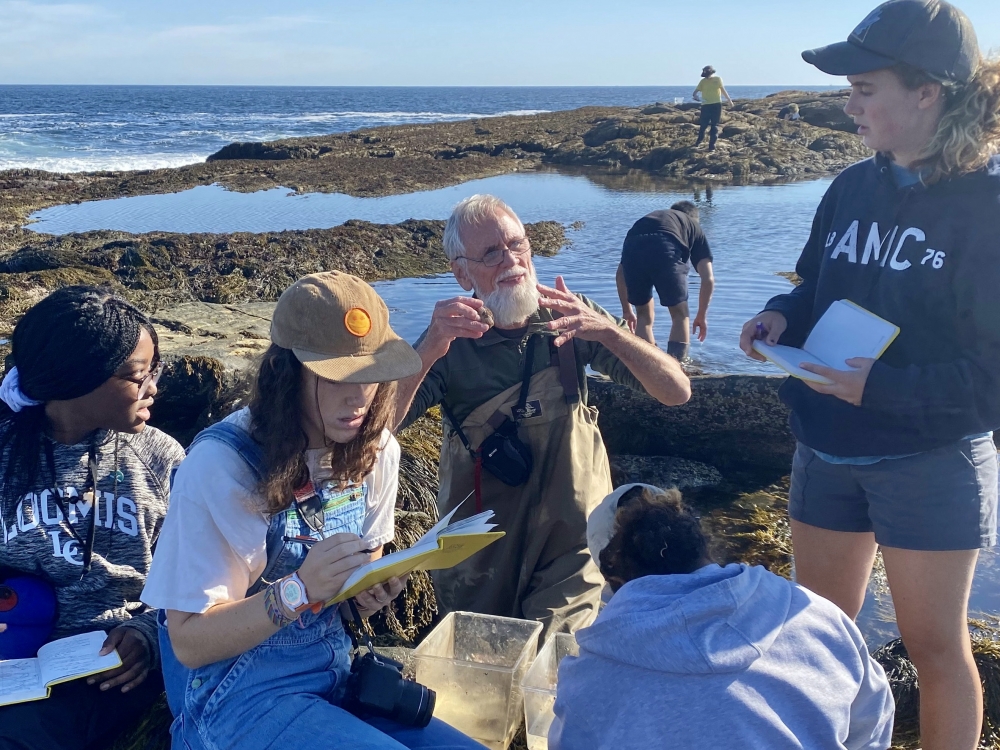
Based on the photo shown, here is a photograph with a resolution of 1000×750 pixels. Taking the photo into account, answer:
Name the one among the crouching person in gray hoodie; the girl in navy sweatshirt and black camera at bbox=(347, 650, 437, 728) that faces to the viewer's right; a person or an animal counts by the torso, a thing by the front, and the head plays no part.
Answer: the black camera

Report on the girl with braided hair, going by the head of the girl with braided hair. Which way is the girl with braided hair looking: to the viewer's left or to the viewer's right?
to the viewer's right

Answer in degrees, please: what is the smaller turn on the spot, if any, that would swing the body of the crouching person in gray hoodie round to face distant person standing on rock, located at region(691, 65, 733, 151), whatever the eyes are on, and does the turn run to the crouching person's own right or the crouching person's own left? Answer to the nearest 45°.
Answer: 0° — they already face them

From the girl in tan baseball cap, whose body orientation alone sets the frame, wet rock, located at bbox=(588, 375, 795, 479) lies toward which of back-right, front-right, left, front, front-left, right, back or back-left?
left

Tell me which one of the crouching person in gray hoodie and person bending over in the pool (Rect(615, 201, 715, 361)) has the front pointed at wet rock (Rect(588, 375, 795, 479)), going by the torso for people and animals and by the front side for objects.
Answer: the crouching person in gray hoodie

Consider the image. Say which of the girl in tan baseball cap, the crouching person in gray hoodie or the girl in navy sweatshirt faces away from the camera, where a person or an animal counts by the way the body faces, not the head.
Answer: the crouching person in gray hoodie

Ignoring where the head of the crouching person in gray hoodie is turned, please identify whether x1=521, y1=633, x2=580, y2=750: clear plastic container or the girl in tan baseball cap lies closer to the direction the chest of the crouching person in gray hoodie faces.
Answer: the clear plastic container

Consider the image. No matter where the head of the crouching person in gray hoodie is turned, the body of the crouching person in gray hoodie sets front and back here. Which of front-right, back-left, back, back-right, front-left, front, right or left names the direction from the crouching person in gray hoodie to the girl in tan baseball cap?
left

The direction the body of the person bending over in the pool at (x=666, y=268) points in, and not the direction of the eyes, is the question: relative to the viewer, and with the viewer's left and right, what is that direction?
facing away from the viewer and to the right of the viewer

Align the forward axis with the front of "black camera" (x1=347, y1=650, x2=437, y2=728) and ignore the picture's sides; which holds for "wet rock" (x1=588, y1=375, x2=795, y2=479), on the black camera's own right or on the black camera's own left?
on the black camera's own left

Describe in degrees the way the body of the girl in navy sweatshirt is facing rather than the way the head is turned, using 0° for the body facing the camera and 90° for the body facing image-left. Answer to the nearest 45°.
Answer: approximately 45°

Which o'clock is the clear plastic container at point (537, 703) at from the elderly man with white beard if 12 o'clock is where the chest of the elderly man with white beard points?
The clear plastic container is roughly at 12 o'clock from the elderly man with white beard.
